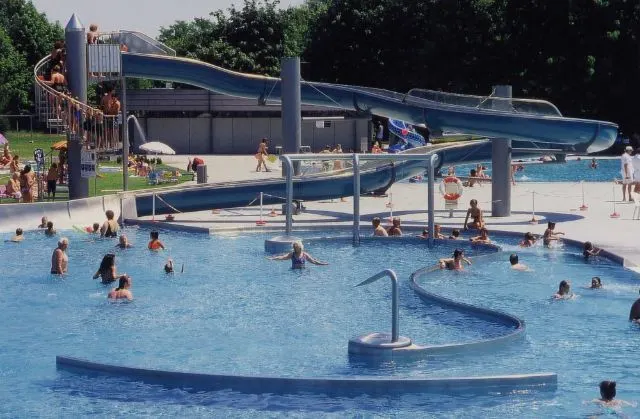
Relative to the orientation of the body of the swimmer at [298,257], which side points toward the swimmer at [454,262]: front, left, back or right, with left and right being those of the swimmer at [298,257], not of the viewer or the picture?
left

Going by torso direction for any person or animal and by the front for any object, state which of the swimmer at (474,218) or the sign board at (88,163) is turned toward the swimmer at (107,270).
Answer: the sign board

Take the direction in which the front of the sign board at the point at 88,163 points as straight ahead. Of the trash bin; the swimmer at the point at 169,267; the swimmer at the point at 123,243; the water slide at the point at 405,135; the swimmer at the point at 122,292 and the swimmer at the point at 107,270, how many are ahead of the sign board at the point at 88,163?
4

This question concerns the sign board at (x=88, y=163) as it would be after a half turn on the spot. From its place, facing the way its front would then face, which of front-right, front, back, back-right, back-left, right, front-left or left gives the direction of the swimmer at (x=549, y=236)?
back-right

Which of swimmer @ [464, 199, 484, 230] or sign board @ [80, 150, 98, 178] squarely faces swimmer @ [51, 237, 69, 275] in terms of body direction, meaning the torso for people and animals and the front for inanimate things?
the sign board

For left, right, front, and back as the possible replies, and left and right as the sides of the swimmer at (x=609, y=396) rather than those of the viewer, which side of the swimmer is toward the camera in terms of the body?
back

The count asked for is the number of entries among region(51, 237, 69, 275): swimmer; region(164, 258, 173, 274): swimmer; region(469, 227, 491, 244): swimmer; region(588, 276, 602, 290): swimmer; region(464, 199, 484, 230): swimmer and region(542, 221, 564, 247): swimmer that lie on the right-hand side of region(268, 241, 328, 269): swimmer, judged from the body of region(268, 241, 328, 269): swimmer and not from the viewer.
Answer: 2

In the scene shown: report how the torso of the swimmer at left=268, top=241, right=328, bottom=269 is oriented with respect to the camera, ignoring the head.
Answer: toward the camera

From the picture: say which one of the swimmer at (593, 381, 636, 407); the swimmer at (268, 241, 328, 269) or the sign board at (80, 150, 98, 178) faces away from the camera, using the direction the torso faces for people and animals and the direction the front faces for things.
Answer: the swimmer at (593, 381, 636, 407)

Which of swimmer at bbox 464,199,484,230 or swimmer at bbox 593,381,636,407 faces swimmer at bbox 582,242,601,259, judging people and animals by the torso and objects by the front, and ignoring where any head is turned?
swimmer at bbox 593,381,636,407
